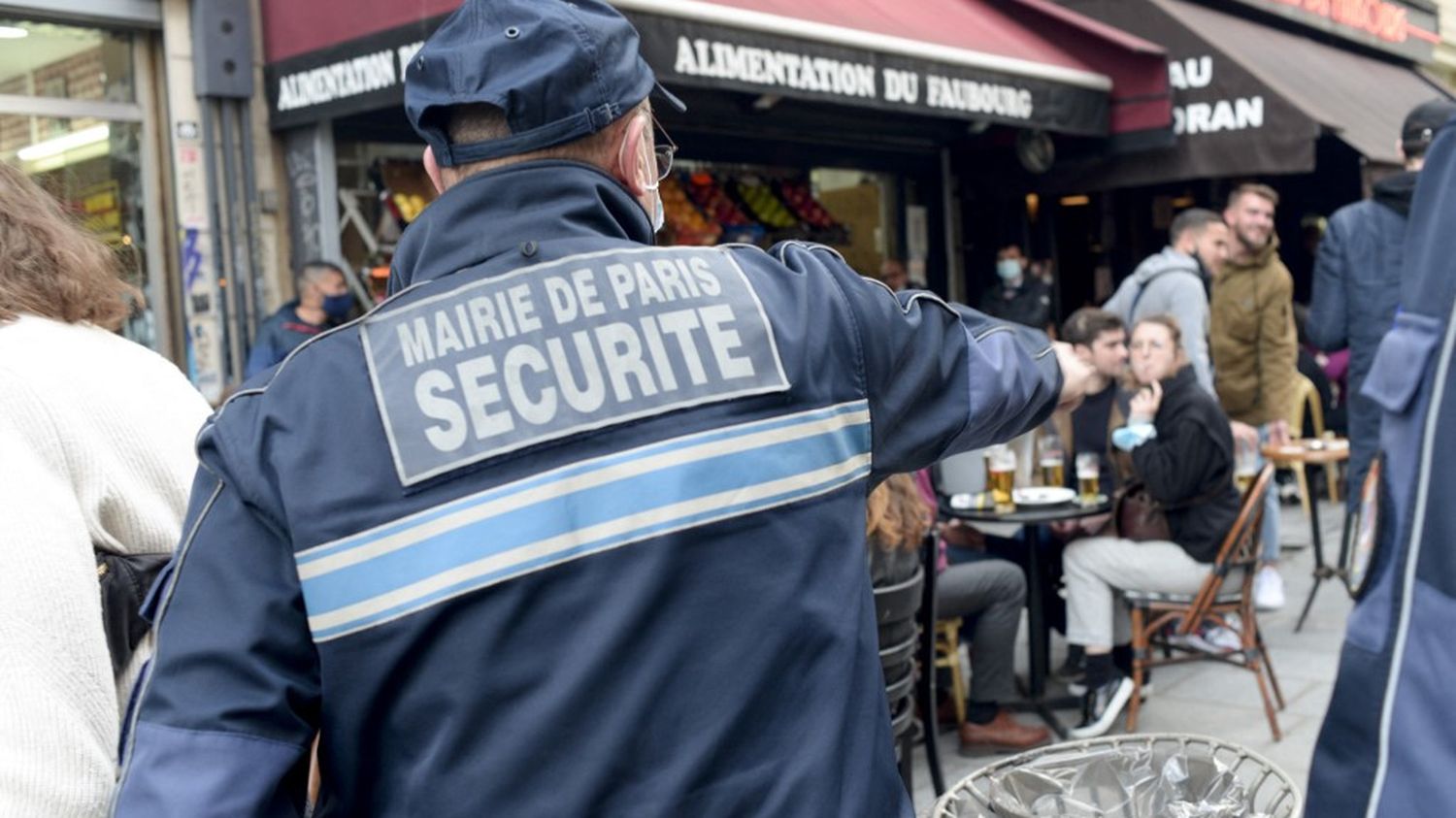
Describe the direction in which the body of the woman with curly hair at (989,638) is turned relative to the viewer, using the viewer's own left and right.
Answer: facing to the right of the viewer

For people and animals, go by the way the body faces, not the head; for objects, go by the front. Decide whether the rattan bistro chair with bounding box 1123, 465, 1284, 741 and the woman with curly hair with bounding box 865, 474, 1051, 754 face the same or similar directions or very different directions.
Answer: very different directions

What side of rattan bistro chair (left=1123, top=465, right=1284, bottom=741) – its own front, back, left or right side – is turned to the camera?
left

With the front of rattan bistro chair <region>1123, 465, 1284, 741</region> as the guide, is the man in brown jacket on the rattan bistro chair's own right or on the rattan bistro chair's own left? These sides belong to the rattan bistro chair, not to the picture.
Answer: on the rattan bistro chair's own right

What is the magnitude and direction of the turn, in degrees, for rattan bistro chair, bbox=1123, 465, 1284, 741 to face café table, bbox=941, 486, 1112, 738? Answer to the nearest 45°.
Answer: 0° — it already faces it

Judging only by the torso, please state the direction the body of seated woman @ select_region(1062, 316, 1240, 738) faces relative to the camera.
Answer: to the viewer's left

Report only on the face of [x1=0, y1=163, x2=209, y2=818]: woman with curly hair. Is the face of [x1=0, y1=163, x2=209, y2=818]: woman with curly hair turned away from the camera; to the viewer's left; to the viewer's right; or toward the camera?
away from the camera
